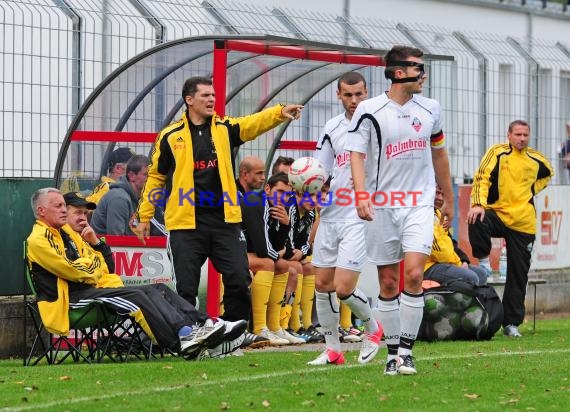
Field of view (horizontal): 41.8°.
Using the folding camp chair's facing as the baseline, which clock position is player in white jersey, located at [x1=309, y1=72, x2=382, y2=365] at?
The player in white jersey is roughly at 1 o'clock from the folding camp chair.

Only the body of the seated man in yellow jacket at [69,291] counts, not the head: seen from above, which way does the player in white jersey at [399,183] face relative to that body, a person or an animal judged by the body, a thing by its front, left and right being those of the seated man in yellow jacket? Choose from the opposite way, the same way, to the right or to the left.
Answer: to the right

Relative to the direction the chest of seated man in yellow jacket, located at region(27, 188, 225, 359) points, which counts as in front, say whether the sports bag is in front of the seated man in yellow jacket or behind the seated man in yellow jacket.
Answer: in front

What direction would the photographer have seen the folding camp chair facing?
facing to the right of the viewer

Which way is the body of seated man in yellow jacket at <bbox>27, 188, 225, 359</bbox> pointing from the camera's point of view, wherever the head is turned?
to the viewer's right

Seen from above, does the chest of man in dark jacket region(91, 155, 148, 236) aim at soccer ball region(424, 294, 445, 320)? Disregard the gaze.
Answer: yes

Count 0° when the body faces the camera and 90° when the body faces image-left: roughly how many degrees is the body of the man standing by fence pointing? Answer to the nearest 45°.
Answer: approximately 0°

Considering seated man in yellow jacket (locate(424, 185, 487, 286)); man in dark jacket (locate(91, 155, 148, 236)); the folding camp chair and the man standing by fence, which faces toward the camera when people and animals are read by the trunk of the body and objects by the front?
the man standing by fence

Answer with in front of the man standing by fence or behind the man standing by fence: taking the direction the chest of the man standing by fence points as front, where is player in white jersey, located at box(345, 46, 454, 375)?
in front

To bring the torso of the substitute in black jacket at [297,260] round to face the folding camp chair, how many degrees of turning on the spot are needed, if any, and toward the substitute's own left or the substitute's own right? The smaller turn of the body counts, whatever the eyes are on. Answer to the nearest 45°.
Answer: approximately 90° to the substitute's own right

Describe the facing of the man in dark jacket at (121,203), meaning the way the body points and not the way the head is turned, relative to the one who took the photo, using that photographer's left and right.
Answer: facing to the right of the viewer
